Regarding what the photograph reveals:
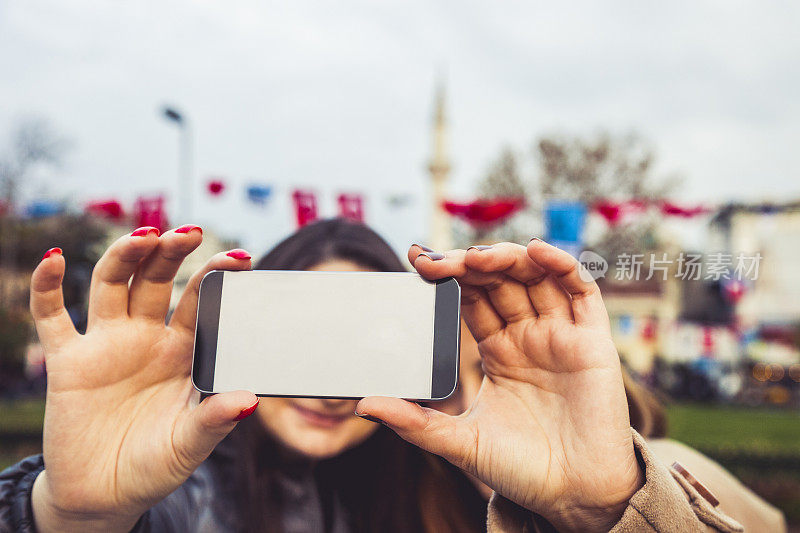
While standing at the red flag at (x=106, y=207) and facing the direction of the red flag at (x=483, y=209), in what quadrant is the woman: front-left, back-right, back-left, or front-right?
front-right

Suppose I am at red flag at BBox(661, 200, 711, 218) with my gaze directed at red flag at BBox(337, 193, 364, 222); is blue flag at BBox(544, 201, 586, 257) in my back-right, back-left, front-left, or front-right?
front-left

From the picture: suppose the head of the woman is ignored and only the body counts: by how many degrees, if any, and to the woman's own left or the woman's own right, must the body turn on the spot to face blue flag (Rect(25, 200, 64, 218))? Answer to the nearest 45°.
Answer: approximately 135° to the woman's own right

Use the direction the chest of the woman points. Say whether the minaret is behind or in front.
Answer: behind

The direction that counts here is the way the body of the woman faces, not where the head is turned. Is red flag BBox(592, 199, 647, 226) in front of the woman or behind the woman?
behind

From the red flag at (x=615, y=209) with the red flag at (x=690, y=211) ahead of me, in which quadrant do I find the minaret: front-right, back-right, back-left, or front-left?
back-left

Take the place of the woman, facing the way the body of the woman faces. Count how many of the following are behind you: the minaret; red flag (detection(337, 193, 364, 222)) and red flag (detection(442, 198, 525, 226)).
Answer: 3

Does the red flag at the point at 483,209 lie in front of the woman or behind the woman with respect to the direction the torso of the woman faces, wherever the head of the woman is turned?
behind

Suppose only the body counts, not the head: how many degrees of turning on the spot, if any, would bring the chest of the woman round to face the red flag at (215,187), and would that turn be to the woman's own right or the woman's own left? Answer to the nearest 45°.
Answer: approximately 180°

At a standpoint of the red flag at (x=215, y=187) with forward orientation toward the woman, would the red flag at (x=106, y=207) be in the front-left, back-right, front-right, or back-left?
back-right

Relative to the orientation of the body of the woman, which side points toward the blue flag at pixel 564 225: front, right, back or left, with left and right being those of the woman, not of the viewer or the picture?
back

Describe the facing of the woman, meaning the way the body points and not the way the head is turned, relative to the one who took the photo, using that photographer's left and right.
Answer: facing the viewer

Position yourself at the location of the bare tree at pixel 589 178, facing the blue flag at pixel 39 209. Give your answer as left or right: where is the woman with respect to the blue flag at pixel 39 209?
left

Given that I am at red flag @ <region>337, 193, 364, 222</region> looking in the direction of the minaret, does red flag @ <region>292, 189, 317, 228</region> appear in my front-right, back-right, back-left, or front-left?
back-left
